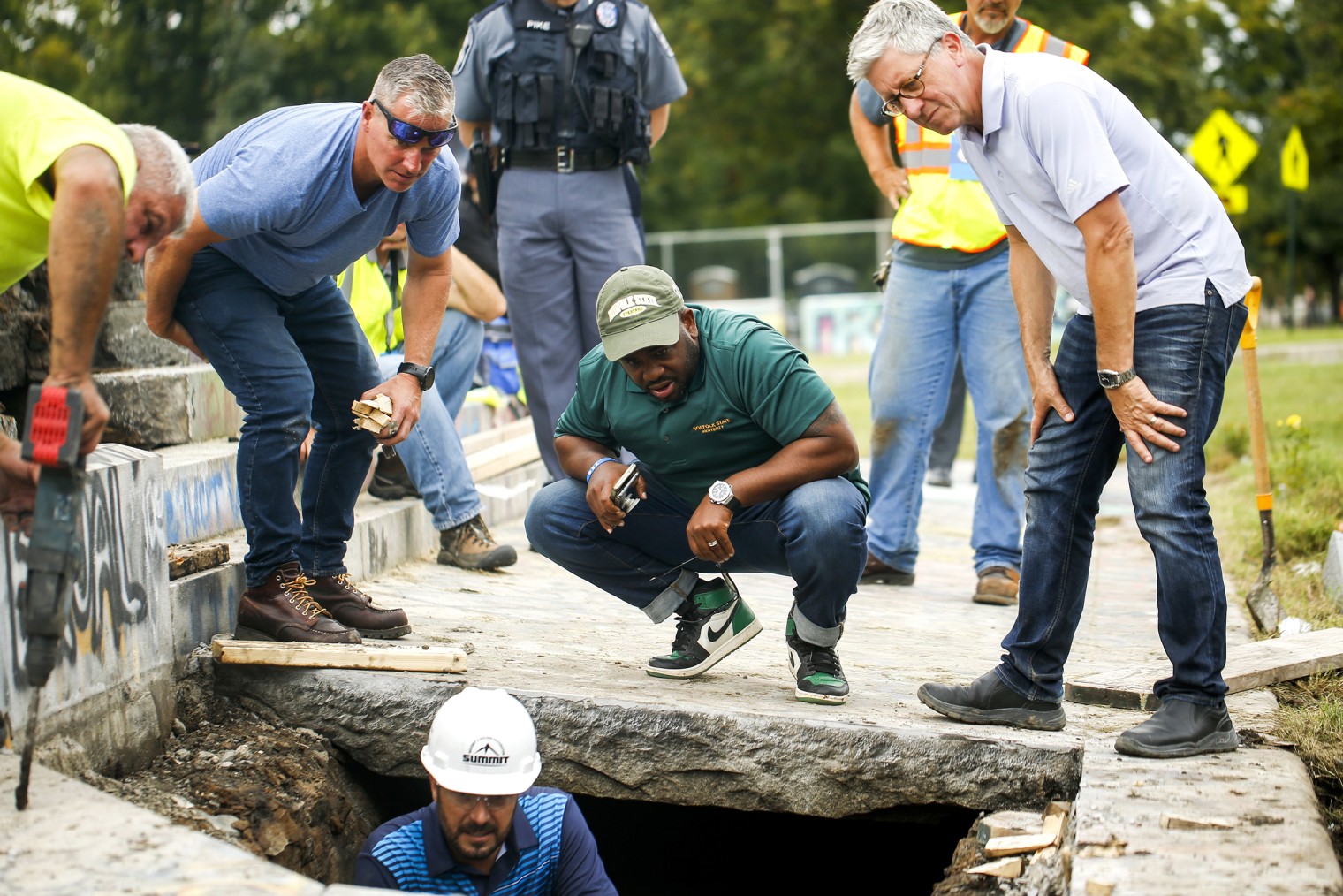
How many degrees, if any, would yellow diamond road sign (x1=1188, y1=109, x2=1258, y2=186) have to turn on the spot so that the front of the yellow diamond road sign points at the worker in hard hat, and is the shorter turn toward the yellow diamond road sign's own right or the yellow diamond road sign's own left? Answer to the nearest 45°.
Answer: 0° — it already faces them

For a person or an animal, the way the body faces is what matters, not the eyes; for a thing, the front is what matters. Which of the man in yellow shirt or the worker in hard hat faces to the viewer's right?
the man in yellow shirt

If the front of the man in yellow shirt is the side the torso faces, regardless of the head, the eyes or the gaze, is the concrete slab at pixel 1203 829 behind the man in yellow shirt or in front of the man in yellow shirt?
in front

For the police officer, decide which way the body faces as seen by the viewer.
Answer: toward the camera

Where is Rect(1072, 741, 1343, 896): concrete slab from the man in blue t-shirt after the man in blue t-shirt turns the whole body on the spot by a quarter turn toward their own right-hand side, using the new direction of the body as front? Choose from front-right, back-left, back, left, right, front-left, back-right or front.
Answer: left

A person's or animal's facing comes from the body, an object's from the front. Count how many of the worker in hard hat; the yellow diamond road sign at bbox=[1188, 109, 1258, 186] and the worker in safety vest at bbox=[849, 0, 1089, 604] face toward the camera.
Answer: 3

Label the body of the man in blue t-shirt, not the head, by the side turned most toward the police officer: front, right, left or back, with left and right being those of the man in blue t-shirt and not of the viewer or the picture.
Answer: left

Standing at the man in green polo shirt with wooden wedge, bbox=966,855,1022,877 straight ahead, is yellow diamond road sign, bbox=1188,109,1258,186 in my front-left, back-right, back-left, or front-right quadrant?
back-left

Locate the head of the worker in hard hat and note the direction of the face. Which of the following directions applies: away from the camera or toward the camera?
toward the camera

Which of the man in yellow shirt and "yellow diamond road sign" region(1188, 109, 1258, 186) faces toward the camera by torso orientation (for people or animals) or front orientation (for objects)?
the yellow diamond road sign

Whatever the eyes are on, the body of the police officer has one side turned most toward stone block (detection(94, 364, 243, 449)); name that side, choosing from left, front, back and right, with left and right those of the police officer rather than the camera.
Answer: right

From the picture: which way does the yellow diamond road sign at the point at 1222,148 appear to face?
toward the camera

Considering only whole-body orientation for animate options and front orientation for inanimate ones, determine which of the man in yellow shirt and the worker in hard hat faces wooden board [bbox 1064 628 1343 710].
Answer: the man in yellow shirt
